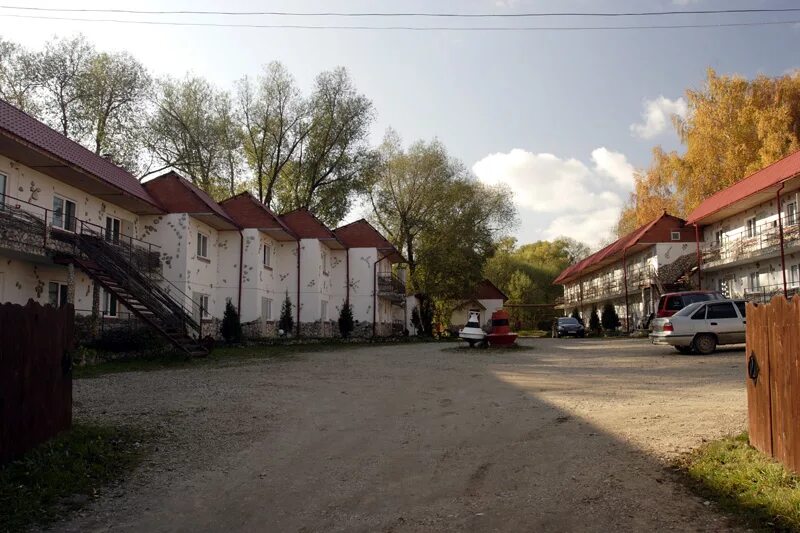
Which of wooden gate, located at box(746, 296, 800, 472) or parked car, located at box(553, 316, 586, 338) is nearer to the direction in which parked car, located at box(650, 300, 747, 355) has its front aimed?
the parked car

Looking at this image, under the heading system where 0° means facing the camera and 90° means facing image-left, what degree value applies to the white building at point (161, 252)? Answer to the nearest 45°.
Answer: approximately 315°

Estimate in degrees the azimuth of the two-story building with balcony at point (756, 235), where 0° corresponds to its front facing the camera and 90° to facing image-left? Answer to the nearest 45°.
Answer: approximately 45°

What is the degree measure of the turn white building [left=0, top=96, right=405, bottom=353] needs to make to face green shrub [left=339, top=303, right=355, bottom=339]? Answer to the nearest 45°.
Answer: approximately 90° to its left

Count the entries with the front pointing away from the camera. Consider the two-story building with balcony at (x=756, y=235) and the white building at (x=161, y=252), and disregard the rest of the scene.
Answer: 0

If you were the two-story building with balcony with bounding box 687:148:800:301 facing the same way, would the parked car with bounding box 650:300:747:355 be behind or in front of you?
in front

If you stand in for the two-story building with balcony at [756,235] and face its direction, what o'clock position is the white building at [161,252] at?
The white building is roughly at 12 o'clock from the two-story building with balcony.

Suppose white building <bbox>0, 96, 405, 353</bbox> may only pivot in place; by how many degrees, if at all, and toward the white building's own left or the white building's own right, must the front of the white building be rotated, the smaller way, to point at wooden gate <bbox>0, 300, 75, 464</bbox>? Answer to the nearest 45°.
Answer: approximately 45° to the white building's own right

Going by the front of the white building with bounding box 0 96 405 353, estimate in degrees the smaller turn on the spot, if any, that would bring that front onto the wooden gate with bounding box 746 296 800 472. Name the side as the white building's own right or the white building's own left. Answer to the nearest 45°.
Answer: approximately 45° to the white building's own right

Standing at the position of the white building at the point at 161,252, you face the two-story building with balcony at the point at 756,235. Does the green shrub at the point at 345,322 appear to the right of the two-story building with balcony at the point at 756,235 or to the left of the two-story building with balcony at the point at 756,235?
left

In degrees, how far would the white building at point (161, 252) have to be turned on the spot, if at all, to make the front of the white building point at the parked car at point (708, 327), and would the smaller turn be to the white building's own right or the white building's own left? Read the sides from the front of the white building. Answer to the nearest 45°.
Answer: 0° — it already faces it
